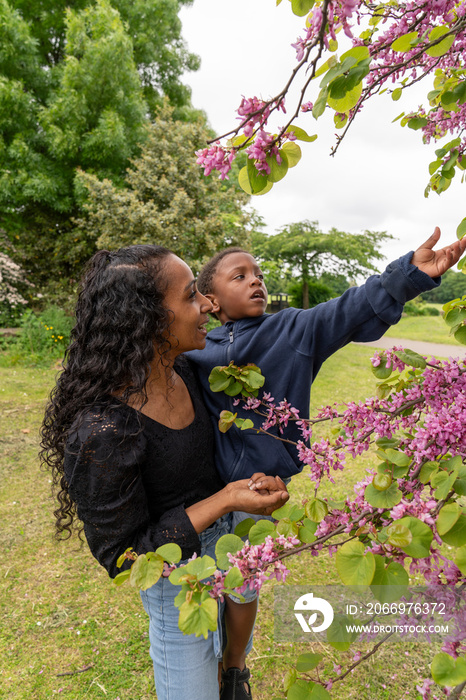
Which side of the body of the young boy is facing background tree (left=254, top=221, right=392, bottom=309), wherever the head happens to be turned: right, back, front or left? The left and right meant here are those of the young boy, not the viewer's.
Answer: back

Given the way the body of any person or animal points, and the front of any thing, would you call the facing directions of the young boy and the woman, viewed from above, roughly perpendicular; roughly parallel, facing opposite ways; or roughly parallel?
roughly perpendicular

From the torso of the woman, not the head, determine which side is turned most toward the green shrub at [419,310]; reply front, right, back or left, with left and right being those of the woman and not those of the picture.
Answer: left

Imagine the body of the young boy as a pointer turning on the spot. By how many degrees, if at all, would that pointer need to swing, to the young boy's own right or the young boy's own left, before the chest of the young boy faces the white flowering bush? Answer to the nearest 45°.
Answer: approximately 135° to the young boy's own right

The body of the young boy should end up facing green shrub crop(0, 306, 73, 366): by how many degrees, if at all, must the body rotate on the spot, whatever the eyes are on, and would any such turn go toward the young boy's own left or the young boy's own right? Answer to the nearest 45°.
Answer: approximately 135° to the young boy's own right

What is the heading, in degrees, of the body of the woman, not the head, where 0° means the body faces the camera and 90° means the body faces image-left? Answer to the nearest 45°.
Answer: approximately 315°

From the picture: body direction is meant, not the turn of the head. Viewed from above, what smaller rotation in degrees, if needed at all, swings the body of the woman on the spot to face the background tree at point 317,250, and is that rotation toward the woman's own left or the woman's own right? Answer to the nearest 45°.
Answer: approximately 135° to the woman's own left

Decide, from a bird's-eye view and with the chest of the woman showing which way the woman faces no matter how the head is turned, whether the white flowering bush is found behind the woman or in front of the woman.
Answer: behind

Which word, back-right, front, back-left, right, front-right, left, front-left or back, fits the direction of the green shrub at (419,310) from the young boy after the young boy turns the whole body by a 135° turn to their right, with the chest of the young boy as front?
front-right
